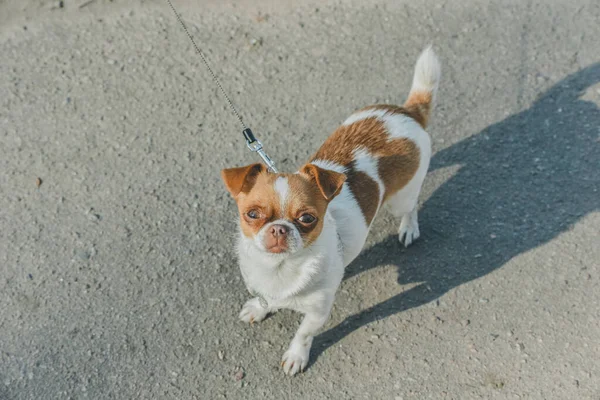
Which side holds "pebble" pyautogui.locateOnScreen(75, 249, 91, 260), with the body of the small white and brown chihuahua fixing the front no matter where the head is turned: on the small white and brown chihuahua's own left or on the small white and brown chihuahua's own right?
on the small white and brown chihuahua's own right

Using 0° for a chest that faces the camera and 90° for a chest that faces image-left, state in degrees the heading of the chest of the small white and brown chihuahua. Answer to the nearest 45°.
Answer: approximately 45°

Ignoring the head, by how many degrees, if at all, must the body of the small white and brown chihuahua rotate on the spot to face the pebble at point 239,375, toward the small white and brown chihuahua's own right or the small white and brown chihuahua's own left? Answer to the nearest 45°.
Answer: approximately 45° to the small white and brown chihuahua's own right
